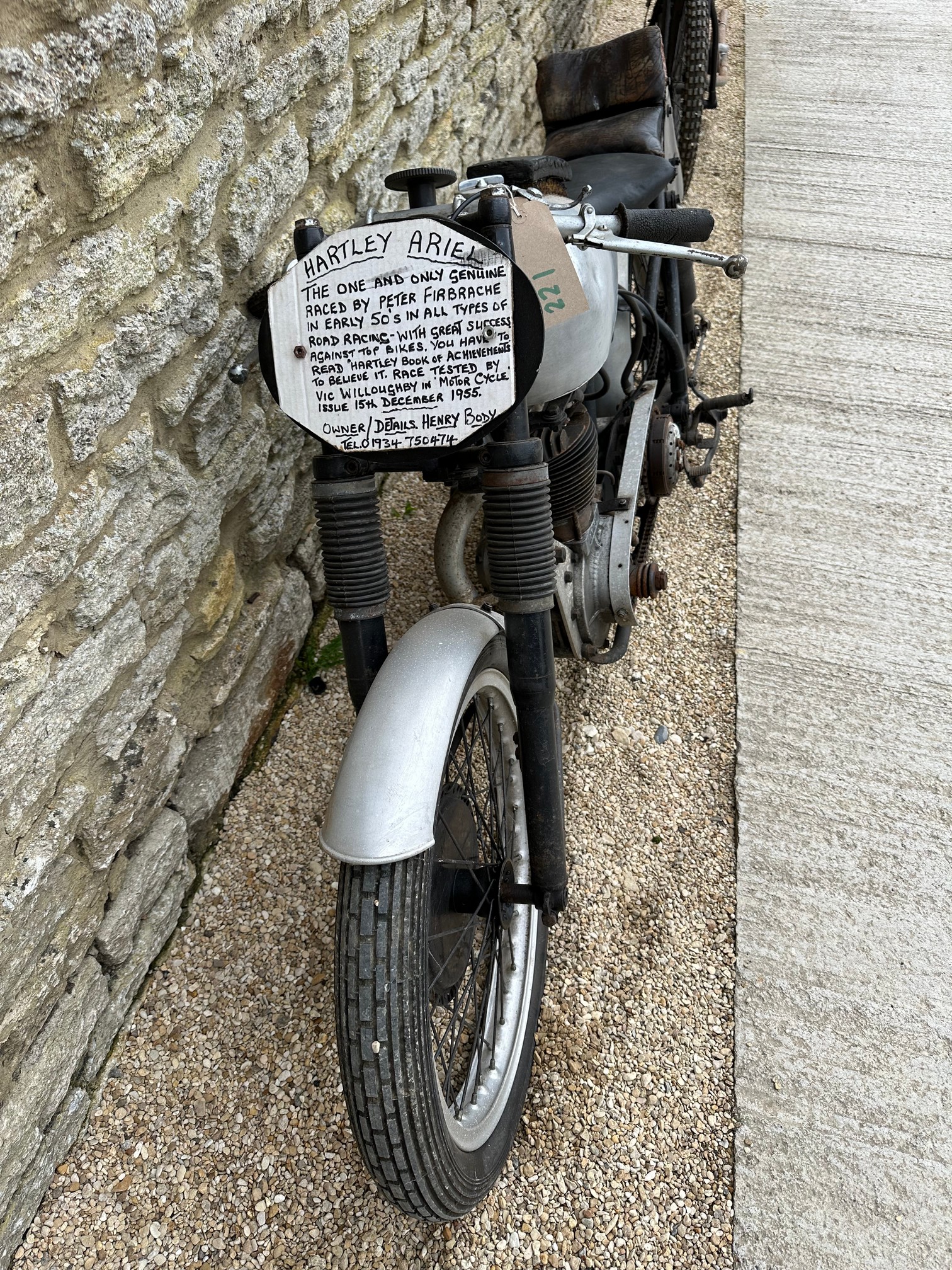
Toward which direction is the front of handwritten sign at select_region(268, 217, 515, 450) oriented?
toward the camera
